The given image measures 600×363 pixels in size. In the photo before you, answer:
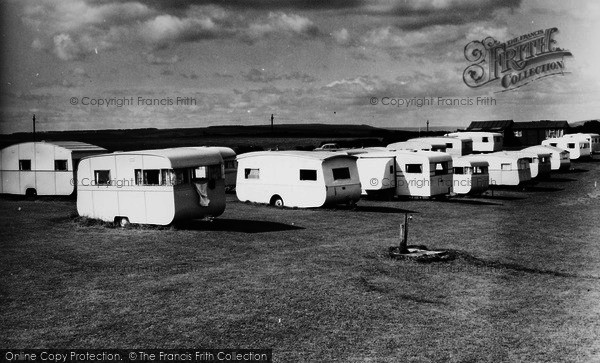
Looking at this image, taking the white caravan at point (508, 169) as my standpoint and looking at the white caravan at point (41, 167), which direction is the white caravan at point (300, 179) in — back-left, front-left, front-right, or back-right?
front-left

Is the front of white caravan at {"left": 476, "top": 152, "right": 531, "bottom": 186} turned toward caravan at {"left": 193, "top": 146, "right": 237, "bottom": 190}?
no

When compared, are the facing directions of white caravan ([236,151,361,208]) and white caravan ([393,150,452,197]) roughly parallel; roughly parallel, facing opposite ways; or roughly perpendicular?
roughly parallel

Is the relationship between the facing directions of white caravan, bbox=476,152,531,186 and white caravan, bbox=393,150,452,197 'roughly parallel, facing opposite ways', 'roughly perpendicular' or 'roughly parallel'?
roughly parallel

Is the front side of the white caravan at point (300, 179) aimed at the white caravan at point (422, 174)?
no

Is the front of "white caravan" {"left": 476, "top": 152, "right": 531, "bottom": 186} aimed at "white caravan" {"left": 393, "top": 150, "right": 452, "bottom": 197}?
no
